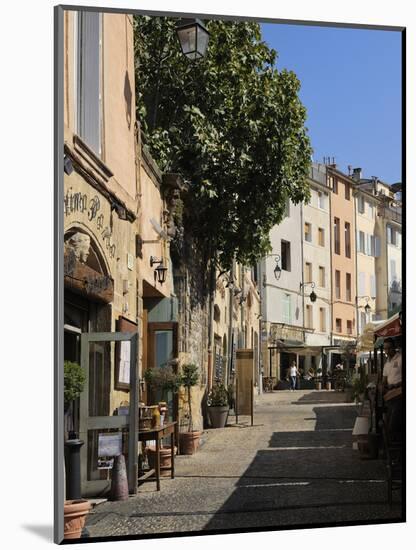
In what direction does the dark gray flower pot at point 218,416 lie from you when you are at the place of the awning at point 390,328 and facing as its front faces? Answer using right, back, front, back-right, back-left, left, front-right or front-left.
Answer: front

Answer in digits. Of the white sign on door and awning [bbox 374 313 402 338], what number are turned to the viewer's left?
1

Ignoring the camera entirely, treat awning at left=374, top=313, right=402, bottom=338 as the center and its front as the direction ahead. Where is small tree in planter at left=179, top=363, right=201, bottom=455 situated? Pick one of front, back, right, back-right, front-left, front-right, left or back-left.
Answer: front

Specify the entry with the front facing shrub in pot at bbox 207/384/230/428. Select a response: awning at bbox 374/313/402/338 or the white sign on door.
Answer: the awning

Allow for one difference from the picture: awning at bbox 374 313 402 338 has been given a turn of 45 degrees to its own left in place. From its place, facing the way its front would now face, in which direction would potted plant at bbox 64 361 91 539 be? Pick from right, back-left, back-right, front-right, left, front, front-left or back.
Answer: front

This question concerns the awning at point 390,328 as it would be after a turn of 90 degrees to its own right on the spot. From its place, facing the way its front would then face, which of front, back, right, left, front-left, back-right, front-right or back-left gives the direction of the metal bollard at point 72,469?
back-left

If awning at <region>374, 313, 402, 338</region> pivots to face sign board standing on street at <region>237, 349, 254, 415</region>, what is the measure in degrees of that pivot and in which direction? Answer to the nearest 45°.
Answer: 0° — it already faces it

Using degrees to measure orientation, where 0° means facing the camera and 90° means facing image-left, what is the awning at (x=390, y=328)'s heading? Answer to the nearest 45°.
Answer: approximately 90°
